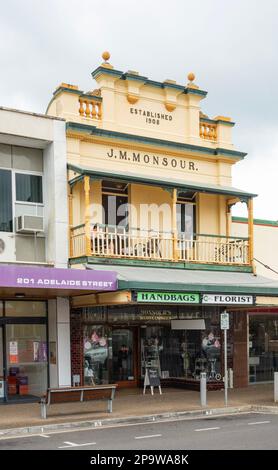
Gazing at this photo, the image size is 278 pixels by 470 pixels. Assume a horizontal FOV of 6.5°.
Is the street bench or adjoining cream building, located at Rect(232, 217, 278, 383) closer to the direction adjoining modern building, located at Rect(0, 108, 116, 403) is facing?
the street bench

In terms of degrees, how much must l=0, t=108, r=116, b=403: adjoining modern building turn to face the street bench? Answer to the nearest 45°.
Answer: approximately 45° to its right

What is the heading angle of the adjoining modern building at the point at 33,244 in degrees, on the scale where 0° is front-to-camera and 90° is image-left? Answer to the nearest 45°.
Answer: approximately 315°

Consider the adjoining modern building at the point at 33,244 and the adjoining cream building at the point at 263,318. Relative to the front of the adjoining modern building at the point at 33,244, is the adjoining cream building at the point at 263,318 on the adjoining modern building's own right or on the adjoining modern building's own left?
on the adjoining modern building's own left
